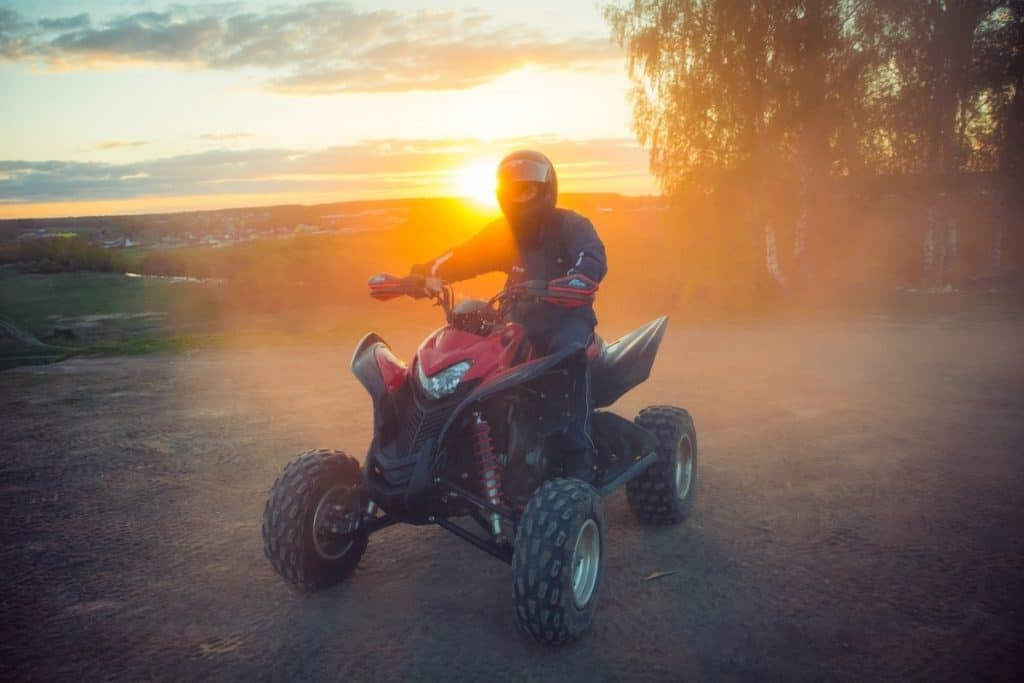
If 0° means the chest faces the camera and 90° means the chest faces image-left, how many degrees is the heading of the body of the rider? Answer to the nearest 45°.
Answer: approximately 45°
